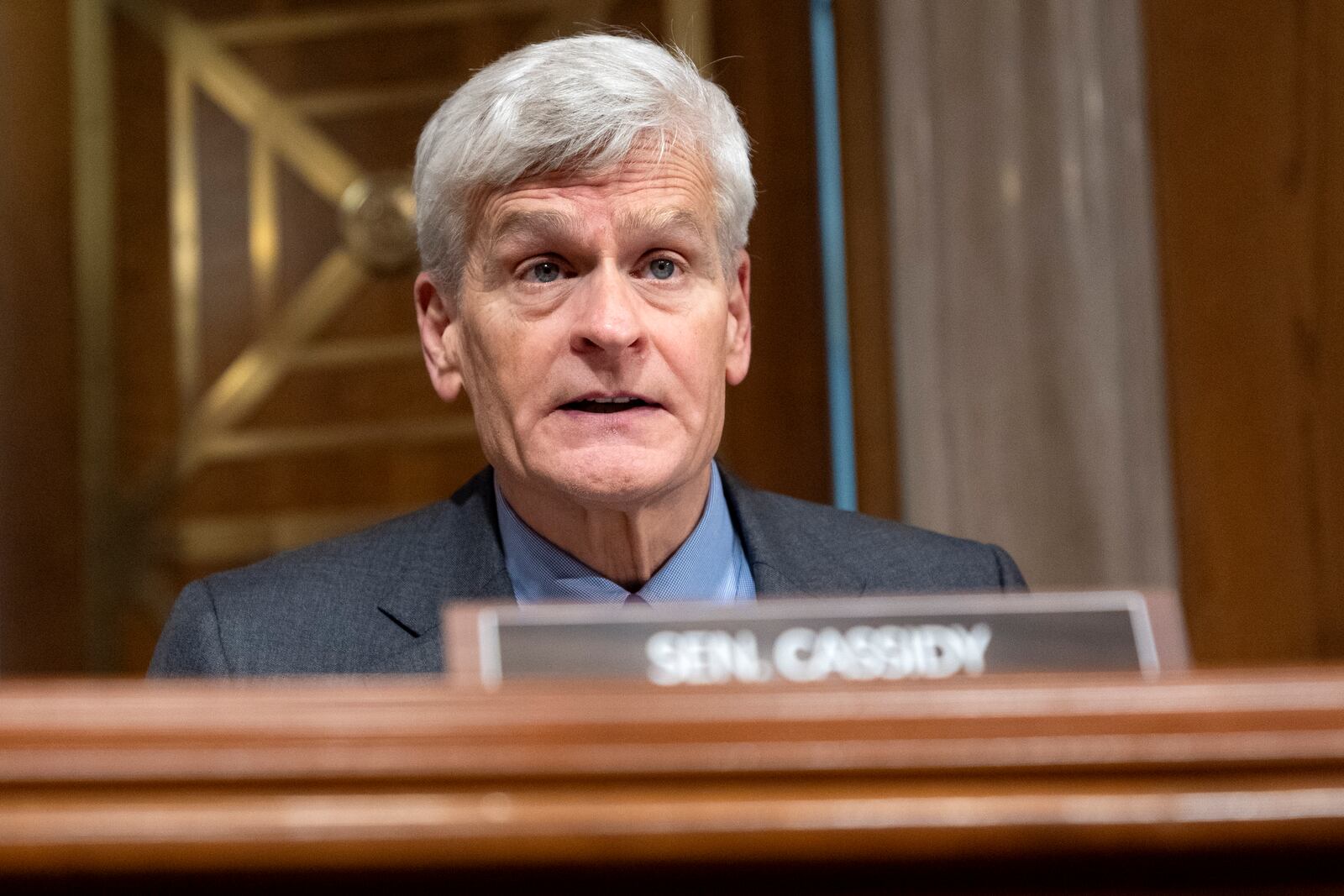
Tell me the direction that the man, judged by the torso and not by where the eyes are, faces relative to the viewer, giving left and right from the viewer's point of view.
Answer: facing the viewer

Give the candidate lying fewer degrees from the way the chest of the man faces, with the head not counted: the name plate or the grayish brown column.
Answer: the name plate

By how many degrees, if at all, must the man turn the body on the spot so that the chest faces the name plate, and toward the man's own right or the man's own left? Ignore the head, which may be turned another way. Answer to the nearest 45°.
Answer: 0° — they already face it

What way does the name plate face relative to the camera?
toward the camera

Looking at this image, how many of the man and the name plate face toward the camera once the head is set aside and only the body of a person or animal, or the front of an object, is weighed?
2

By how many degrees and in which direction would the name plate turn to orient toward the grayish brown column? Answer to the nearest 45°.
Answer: approximately 180°

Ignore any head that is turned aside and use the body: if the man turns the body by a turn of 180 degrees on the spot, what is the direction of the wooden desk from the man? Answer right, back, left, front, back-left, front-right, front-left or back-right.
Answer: back
